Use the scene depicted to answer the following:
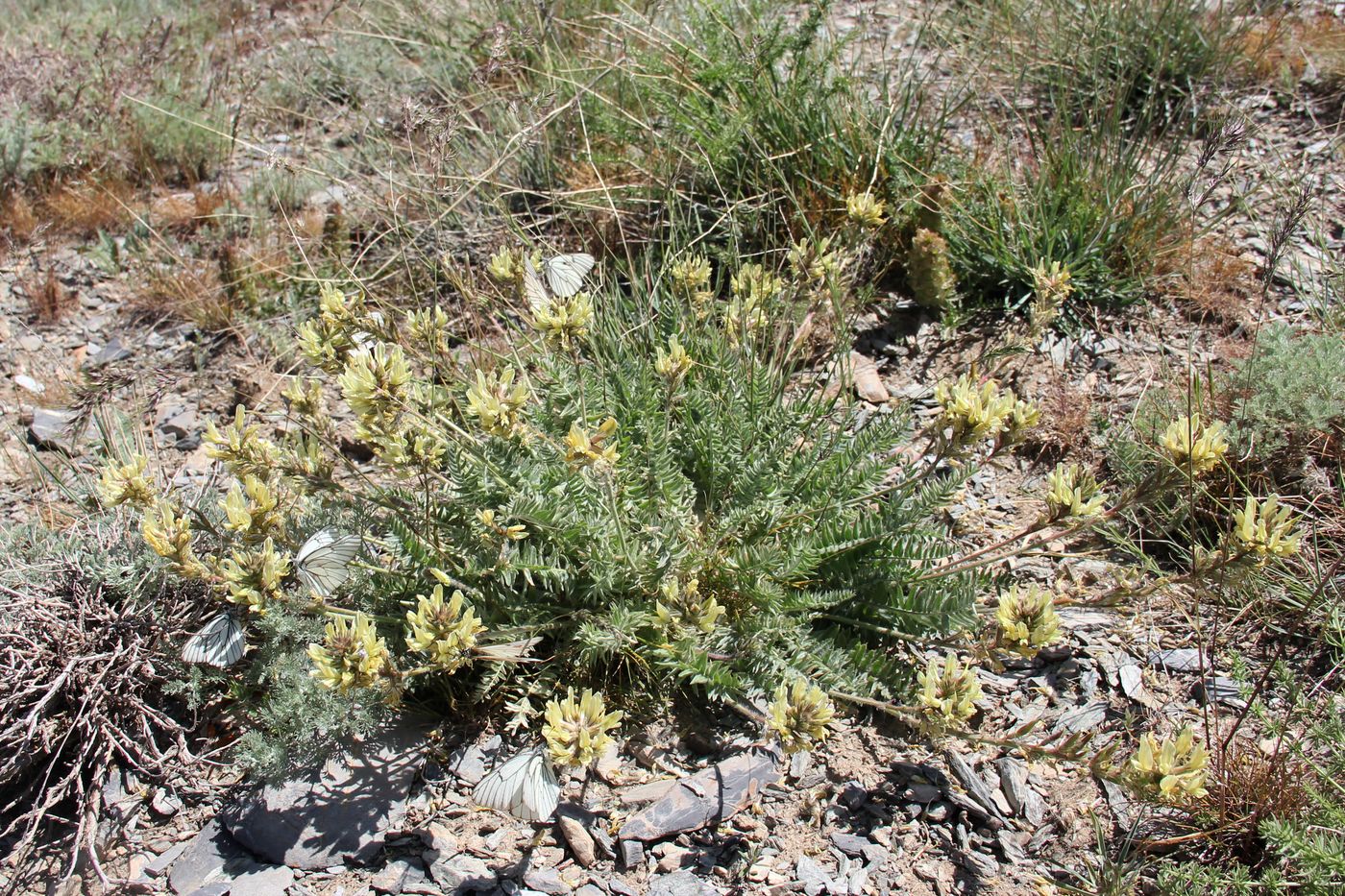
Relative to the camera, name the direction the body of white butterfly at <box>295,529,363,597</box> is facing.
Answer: to the viewer's left

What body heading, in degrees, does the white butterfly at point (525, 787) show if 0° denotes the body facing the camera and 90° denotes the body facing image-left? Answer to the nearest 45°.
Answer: approximately 225°

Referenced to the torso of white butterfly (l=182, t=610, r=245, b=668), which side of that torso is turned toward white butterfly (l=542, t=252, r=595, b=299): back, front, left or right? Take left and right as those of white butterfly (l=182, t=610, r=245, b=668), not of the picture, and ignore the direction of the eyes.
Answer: front

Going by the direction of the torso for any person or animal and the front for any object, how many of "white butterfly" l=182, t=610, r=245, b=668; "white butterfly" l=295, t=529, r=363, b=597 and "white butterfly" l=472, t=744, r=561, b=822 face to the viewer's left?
1

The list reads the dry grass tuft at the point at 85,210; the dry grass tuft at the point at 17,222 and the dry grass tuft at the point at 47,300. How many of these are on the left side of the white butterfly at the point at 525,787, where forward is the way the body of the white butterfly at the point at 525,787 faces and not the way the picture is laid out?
3

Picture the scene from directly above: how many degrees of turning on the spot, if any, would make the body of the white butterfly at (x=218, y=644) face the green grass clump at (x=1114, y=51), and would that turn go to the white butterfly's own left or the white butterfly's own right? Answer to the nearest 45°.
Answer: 0° — it already faces it

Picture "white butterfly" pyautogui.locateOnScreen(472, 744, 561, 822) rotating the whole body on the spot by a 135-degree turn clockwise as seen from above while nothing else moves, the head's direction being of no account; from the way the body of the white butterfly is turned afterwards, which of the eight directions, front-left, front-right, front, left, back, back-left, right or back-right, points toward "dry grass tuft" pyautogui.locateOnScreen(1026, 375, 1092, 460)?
back-left

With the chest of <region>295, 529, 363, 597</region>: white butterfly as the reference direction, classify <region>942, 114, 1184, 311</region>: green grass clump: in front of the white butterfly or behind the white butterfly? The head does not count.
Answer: behind
